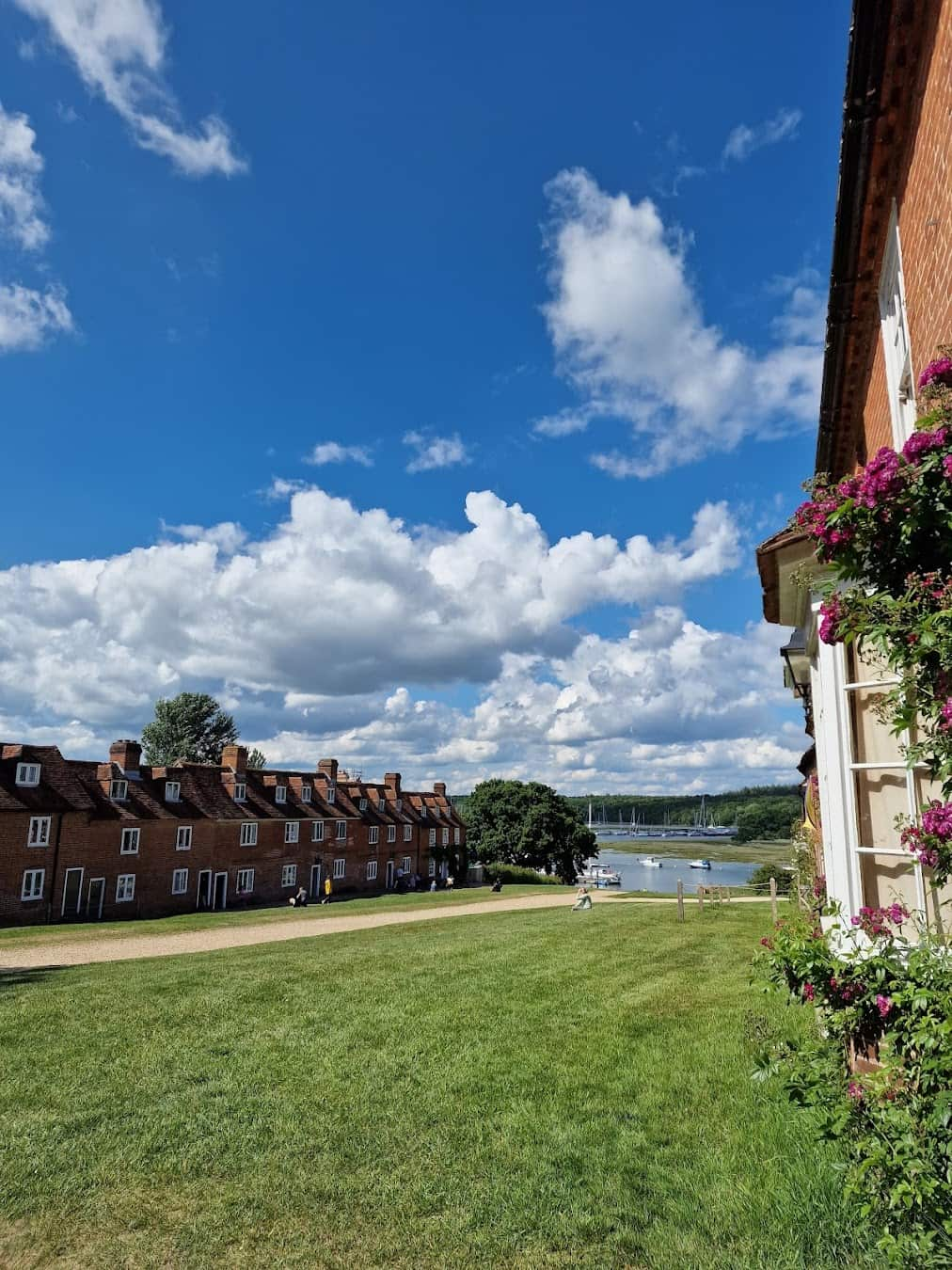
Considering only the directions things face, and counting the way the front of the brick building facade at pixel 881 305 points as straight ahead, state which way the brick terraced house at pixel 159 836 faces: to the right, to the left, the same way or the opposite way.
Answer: the opposite way

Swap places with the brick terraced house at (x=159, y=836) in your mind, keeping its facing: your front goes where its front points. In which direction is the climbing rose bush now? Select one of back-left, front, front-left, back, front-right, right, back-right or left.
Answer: front-right

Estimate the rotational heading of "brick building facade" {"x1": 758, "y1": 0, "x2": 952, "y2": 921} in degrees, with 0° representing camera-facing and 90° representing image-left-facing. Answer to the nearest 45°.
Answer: approximately 90°

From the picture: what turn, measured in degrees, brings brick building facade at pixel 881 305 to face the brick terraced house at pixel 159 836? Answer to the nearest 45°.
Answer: approximately 45° to its right

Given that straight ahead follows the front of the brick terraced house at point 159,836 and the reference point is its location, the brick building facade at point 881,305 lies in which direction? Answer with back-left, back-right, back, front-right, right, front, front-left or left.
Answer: front-right

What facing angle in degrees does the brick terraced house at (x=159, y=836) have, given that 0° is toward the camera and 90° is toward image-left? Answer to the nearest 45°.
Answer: approximately 315°

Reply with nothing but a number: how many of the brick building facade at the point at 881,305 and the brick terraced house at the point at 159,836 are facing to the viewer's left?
1
